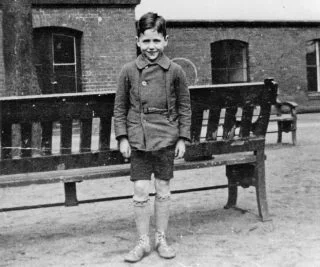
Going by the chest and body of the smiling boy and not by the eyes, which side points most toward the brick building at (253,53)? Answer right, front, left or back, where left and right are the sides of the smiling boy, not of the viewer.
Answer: back

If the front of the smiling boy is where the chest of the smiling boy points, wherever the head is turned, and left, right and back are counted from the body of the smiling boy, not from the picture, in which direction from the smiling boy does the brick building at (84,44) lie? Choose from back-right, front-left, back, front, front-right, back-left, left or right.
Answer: back

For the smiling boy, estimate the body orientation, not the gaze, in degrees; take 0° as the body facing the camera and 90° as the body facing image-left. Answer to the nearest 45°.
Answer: approximately 0°

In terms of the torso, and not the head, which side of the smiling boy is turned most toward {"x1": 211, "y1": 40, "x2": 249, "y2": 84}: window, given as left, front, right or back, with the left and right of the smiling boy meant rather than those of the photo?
back
